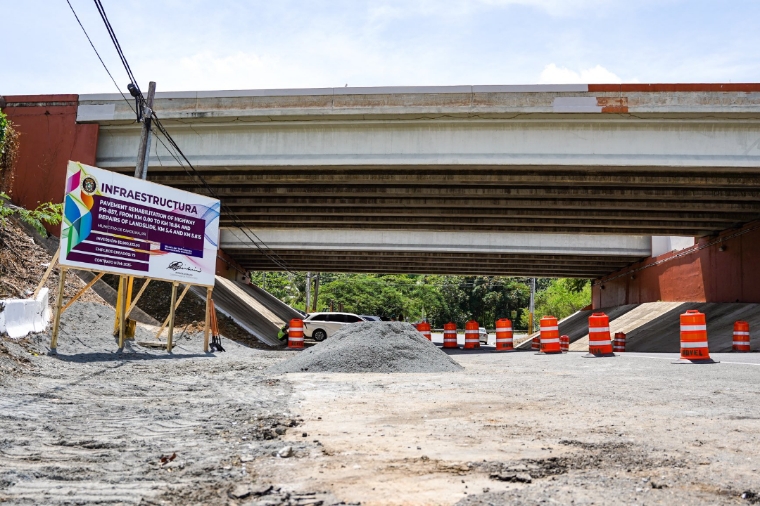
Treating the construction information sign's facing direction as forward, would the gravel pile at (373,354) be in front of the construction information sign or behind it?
in front

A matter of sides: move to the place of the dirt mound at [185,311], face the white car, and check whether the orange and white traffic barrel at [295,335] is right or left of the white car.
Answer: right

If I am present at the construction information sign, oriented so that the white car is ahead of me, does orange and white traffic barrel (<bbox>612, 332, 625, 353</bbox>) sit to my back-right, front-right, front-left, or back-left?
front-right

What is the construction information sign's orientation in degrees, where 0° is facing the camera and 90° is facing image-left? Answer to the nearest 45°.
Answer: approximately 315°

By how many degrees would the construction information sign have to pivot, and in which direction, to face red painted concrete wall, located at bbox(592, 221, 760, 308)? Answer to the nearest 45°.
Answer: approximately 45° to its left

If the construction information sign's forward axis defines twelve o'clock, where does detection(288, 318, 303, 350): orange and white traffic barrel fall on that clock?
The orange and white traffic barrel is roughly at 9 o'clock from the construction information sign.

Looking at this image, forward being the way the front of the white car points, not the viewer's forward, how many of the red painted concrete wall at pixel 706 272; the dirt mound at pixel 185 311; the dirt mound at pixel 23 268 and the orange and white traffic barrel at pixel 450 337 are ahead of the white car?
2
